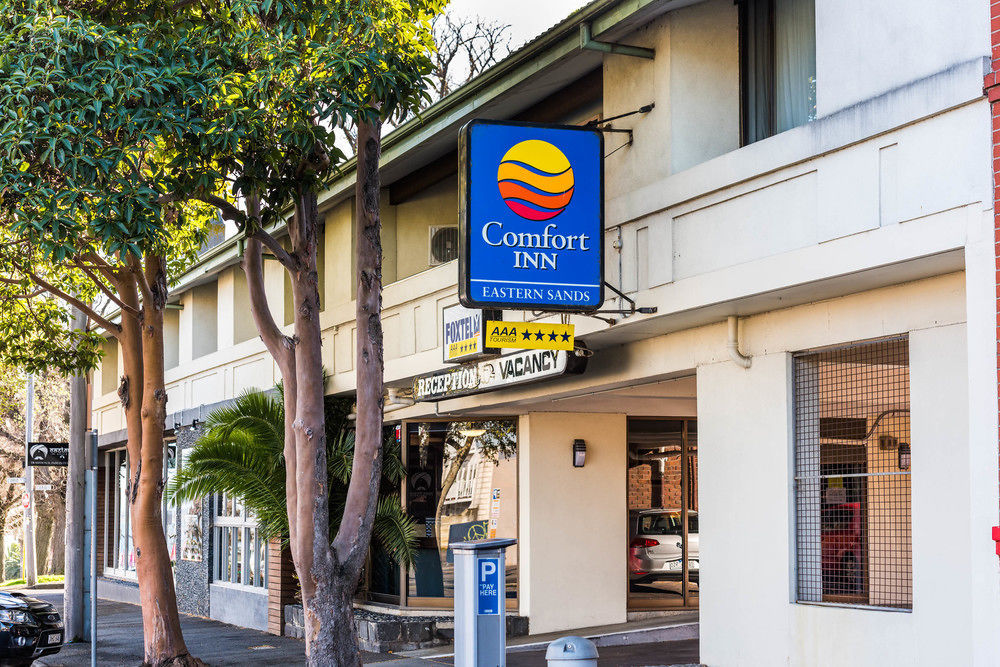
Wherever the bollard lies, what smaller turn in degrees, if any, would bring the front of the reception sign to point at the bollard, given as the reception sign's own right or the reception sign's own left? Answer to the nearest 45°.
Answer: approximately 45° to the reception sign's own left

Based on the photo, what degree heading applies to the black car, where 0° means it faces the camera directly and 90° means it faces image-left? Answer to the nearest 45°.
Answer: approximately 315°

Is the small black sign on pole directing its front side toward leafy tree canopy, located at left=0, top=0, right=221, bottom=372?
yes

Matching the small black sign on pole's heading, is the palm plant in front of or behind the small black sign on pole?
in front

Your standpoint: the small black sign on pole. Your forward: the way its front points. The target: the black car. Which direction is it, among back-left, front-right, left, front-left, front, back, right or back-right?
front

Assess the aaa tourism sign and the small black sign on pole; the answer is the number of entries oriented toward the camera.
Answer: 2

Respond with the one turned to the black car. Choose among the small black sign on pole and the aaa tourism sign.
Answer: the small black sign on pole

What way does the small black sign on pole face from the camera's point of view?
toward the camera

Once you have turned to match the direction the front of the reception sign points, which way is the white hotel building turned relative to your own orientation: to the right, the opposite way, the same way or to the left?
the same way

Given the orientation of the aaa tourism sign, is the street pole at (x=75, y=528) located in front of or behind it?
behind

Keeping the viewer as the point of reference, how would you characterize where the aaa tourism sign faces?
facing the viewer
